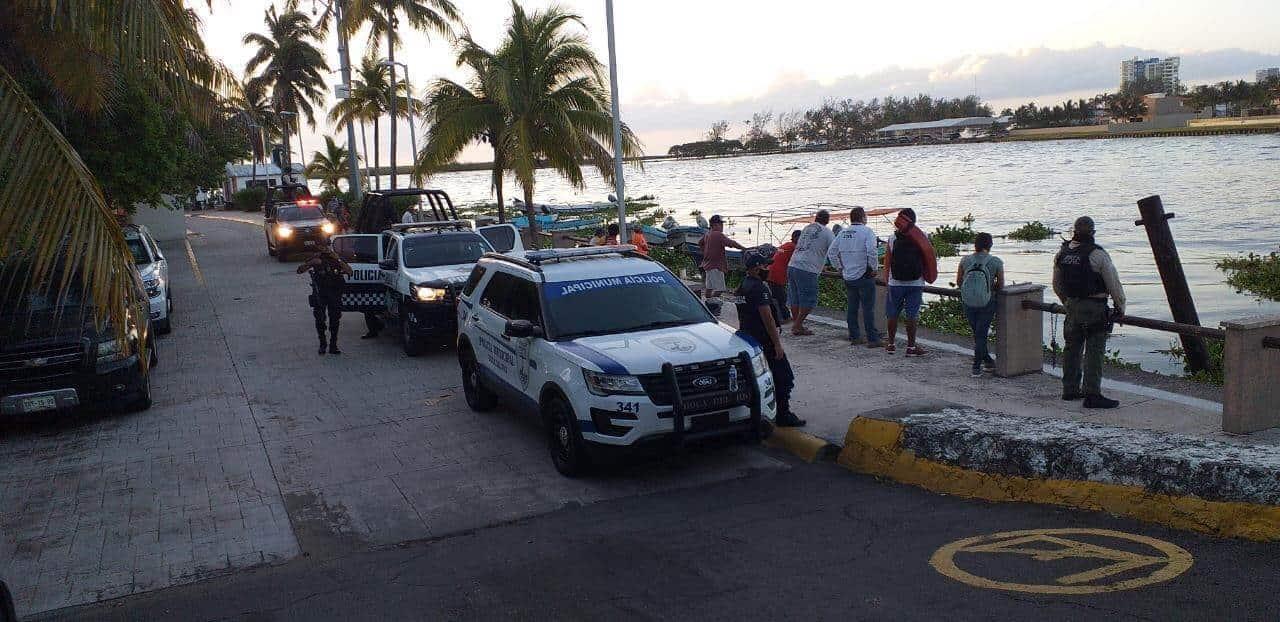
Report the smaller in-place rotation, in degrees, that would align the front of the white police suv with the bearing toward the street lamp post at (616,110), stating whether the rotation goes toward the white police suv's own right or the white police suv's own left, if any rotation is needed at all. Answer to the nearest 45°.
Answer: approximately 135° to the white police suv's own left

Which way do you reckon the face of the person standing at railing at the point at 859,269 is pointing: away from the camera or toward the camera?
away from the camera

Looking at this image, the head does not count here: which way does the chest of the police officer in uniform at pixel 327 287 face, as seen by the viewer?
toward the camera

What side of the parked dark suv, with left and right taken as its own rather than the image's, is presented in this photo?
front

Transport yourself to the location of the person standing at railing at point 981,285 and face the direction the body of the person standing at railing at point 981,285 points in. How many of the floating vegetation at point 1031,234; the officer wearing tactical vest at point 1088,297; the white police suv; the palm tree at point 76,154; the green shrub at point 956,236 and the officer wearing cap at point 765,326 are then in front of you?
2

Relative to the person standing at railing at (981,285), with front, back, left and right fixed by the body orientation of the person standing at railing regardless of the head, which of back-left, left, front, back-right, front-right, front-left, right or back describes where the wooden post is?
front-right

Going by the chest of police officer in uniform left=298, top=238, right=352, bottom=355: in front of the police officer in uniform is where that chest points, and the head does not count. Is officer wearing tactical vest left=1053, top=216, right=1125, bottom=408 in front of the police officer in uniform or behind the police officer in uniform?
in front

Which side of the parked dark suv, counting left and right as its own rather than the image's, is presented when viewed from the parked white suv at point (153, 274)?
back

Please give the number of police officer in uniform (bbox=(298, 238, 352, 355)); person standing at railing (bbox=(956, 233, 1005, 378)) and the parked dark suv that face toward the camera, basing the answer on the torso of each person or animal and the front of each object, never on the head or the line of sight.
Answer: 2

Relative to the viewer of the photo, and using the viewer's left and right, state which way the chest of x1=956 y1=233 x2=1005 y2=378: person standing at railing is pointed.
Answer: facing away from the viewer

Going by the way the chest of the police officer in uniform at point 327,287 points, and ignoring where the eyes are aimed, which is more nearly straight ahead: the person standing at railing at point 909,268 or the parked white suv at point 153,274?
the person standing at railing

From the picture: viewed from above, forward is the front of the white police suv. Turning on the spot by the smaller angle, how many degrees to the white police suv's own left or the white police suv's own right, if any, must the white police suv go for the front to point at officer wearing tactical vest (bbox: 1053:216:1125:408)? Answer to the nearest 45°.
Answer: approximately 45° to the white police suv's own left
